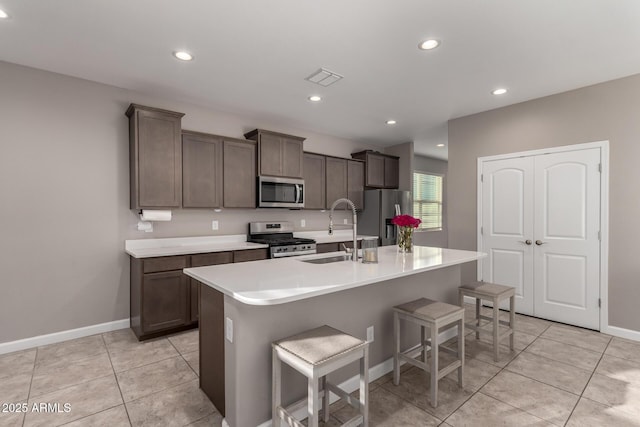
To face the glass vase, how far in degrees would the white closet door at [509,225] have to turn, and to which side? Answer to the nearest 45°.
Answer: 0° — it already faces it

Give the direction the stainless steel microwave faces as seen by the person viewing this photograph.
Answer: facing the viewer and to the right of the viewer

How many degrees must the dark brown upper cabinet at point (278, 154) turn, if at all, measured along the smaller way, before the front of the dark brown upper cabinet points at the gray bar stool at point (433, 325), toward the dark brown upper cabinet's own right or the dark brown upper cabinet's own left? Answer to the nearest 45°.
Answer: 0° — it already faces it

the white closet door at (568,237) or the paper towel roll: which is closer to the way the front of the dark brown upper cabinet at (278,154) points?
the white closet door

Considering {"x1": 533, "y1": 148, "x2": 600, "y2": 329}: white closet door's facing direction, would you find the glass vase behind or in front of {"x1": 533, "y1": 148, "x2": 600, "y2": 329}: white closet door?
in front

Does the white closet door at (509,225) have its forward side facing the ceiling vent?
yes

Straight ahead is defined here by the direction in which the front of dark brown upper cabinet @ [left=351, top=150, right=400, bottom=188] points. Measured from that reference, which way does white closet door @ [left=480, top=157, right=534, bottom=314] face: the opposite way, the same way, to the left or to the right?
to the right

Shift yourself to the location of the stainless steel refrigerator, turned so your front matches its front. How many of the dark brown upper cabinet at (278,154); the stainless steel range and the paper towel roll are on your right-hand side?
3

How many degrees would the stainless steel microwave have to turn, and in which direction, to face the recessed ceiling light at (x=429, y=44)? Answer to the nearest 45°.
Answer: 0° — it already faces it

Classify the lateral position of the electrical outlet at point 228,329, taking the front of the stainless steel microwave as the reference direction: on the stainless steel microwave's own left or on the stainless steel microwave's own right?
on the stainless steel microwave's own right

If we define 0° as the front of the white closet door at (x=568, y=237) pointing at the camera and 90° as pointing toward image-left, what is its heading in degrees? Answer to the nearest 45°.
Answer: approximately 45°
